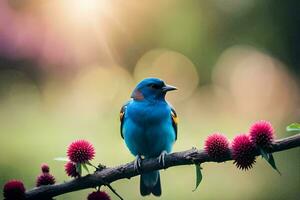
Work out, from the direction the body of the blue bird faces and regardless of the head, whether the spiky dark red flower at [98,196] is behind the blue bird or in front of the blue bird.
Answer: in front

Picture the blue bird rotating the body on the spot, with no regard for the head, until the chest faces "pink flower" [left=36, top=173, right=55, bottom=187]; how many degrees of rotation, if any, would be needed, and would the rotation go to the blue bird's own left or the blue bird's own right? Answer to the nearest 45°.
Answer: approximately 45° to the blue bird's own right

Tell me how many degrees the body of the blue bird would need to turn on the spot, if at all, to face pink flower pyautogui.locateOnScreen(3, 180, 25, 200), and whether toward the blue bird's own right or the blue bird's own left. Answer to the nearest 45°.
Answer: approximately 45° to the blue bird's own right

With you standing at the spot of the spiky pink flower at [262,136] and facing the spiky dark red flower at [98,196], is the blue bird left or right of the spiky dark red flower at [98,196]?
right

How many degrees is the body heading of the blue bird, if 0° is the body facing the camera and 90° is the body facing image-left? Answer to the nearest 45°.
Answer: approximately 0°
